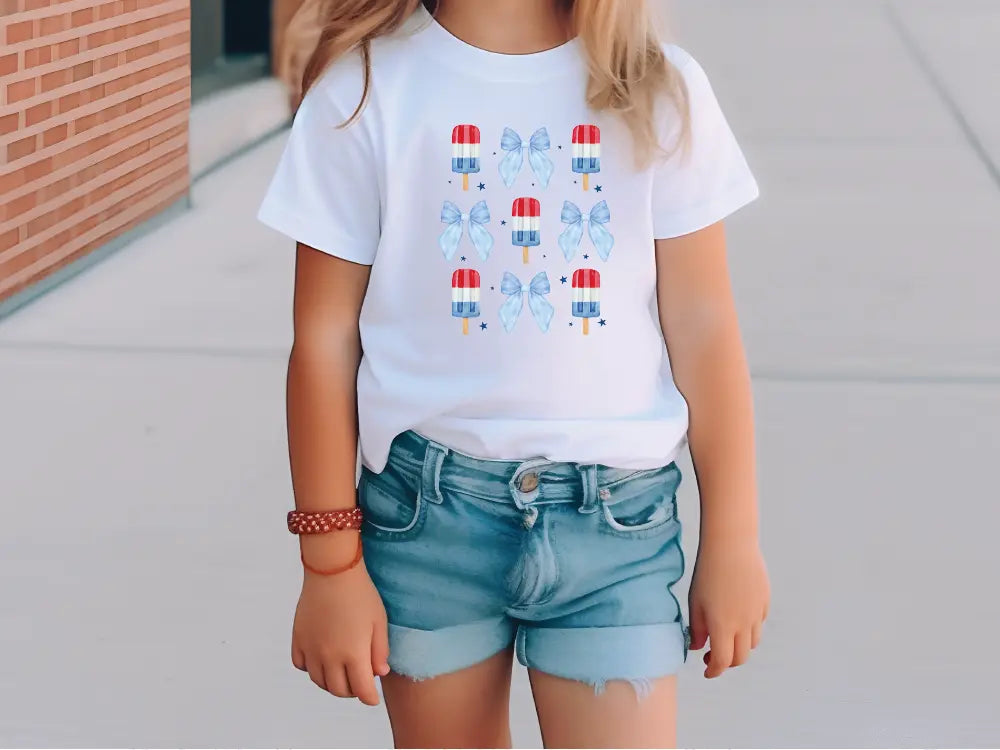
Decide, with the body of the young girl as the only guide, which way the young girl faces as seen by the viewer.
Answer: toward the camera
